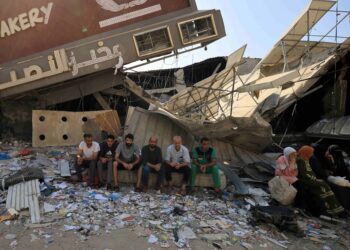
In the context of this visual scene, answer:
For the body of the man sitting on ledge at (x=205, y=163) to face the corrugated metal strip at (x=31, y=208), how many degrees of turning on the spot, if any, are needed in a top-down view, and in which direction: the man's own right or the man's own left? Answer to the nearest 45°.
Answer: approximately 45° to the man's own right

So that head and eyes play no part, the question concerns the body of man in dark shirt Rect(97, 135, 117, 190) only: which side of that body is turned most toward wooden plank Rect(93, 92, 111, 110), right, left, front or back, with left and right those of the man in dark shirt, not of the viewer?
back

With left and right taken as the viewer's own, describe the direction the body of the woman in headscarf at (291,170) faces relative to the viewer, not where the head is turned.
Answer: facing the viewer and to the right of the viewer

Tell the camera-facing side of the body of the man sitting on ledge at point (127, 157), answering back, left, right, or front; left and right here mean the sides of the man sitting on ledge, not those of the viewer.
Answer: front

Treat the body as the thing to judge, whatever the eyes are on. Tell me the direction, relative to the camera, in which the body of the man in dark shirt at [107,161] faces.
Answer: toward the camera

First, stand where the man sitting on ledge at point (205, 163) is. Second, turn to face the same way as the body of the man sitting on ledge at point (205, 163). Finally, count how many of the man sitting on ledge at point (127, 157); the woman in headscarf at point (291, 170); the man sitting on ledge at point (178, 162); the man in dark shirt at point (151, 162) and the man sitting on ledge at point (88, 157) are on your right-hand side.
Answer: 4

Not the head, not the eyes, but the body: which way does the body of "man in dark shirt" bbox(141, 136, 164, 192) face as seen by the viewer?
toward the camera

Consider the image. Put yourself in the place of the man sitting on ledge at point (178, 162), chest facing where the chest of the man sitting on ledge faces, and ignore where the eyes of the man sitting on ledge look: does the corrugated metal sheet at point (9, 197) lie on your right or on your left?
on your right

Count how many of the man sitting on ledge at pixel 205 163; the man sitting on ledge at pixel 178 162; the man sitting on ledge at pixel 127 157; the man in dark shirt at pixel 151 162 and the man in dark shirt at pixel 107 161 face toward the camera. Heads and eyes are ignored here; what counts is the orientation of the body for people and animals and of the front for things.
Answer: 5

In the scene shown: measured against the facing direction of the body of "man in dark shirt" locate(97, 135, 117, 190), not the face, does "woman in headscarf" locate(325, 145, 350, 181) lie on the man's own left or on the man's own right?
on the man's own left

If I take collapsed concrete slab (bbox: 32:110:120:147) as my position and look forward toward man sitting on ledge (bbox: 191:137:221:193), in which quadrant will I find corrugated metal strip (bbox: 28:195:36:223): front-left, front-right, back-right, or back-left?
front-right

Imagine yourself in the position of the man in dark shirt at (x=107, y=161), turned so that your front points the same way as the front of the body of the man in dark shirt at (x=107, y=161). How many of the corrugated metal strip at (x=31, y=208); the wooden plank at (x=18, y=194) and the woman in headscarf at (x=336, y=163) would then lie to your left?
1

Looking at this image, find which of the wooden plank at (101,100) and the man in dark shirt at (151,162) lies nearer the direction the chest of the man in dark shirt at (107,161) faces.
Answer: the man in dark shirt

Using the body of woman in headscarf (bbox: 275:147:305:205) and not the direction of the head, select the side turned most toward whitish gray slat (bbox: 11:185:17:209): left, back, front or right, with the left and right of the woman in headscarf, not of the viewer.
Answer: right

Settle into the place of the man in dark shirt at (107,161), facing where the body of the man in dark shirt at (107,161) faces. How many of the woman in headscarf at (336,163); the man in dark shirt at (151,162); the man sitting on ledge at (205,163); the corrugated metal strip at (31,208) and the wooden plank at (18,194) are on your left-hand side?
3
